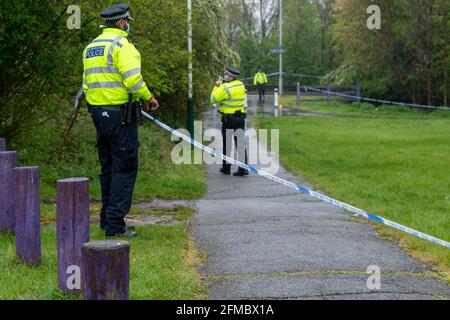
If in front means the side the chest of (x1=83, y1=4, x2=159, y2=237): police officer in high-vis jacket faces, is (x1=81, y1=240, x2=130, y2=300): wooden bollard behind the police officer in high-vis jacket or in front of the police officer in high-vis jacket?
behind

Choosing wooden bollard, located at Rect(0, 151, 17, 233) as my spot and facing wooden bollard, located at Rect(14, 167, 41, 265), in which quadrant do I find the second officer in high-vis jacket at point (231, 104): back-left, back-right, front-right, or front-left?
back-left

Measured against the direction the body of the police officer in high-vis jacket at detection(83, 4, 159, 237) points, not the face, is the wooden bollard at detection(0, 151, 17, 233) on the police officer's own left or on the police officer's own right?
on the police officer's own left

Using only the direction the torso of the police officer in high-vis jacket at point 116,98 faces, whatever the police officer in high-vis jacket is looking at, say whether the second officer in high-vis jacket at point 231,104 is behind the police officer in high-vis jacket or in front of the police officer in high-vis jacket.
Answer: in front

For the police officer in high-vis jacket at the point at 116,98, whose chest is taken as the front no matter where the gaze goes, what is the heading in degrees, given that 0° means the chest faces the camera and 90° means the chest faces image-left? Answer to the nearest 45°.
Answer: approximately 225°

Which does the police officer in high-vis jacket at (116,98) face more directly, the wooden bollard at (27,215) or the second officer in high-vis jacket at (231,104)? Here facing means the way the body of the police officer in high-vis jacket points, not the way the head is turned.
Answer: the second officer in high-vis jacket
